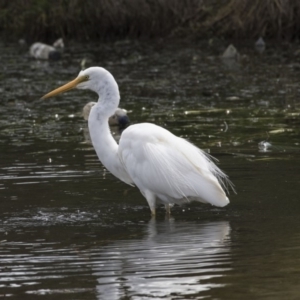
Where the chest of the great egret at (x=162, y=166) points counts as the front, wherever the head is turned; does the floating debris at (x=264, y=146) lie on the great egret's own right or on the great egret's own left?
on the great egret's own right

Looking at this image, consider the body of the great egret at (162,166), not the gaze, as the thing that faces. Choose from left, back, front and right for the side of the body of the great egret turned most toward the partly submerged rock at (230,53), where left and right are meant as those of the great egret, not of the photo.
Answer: right

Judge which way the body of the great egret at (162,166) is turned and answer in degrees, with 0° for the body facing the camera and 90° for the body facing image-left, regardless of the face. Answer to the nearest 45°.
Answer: approximately 90°
